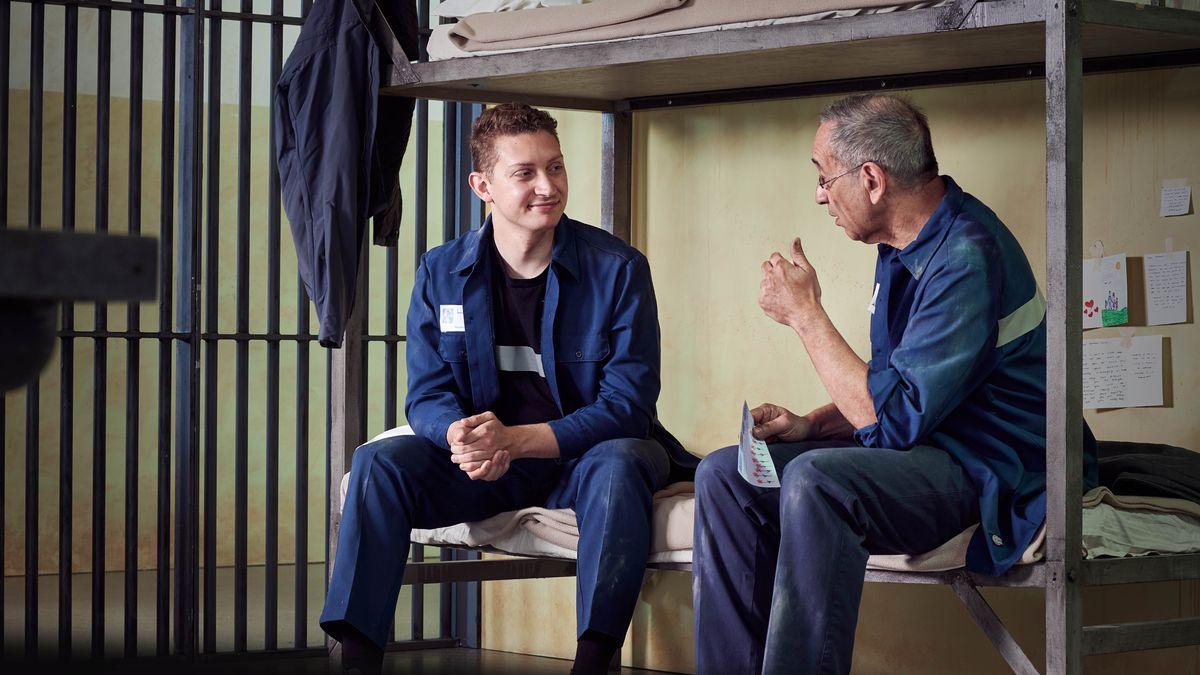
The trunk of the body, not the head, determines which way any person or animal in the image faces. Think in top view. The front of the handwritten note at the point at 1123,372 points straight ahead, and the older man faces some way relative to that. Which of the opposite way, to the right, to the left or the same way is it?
to the right

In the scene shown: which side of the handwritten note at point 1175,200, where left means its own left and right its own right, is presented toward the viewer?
front

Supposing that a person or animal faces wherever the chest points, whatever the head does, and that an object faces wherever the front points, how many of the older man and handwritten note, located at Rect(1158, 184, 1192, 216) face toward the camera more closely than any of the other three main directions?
1

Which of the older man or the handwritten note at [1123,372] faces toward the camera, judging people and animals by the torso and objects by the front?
the handwritten note

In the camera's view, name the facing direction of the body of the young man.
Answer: toward the camera

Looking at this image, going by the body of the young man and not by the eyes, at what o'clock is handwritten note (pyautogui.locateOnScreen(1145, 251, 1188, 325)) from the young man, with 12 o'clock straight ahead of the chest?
The handwritten note is roughly at 9 o'clock from the young man.

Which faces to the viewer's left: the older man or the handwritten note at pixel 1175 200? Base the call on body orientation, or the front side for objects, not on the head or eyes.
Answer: the older man

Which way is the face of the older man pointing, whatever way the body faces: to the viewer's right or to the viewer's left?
to the viewer's left

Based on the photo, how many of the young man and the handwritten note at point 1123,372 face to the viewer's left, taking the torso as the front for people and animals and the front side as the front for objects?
0

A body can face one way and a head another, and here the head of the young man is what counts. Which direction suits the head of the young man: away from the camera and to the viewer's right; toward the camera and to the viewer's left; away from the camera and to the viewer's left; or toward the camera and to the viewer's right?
toward the camera and to the viewer's right

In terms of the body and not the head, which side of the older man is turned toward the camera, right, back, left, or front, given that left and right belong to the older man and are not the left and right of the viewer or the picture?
left

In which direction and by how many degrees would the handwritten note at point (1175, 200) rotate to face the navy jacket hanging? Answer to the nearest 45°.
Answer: approximately 90° to its right
